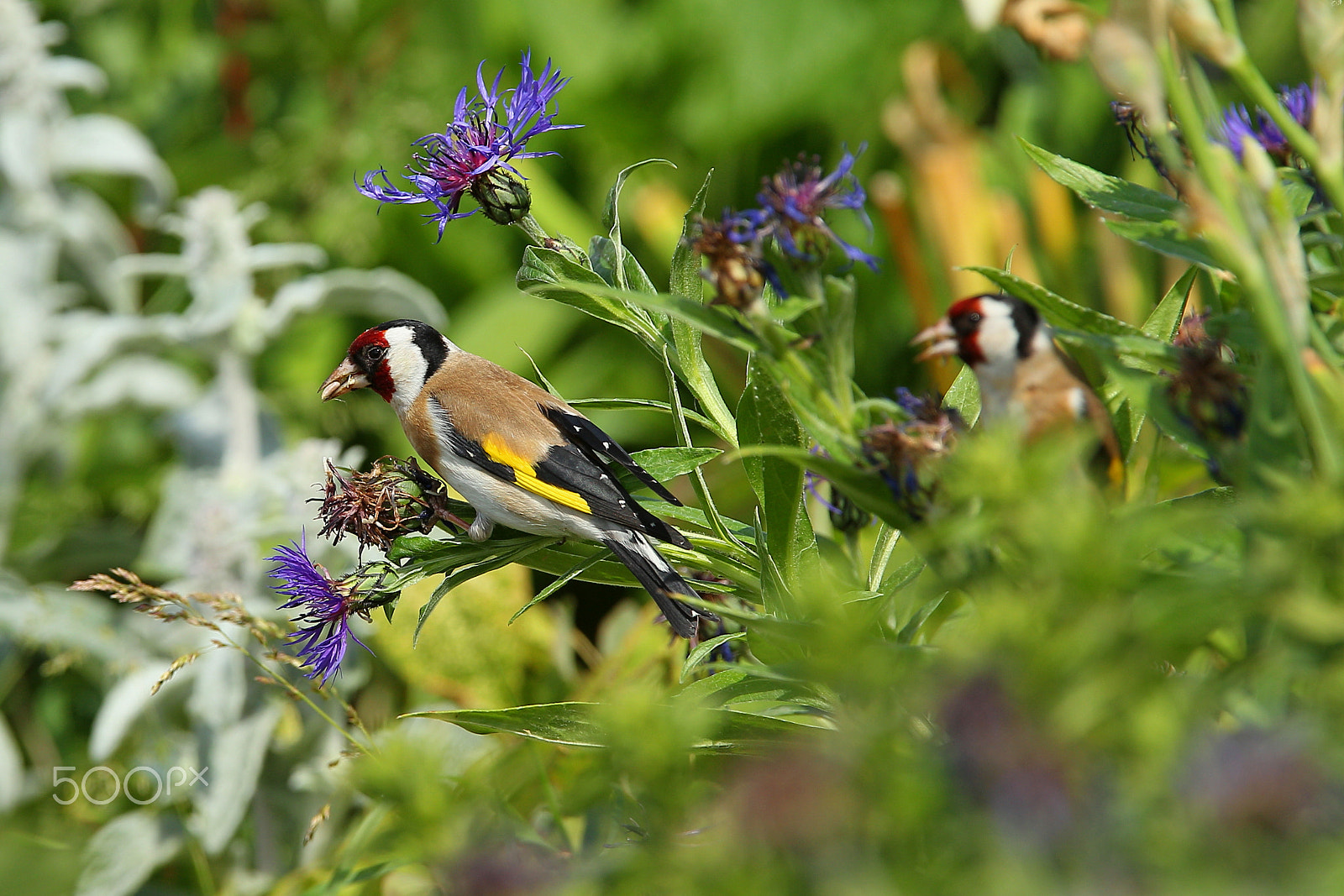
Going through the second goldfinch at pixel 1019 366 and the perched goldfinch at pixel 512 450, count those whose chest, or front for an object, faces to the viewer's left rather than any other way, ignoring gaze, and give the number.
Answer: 2

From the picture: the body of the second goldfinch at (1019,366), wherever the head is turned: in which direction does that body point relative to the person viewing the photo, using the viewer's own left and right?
facing to the left of the viewer

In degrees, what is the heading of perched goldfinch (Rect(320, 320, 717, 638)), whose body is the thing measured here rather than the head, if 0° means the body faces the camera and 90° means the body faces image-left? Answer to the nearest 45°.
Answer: approximately 90°
